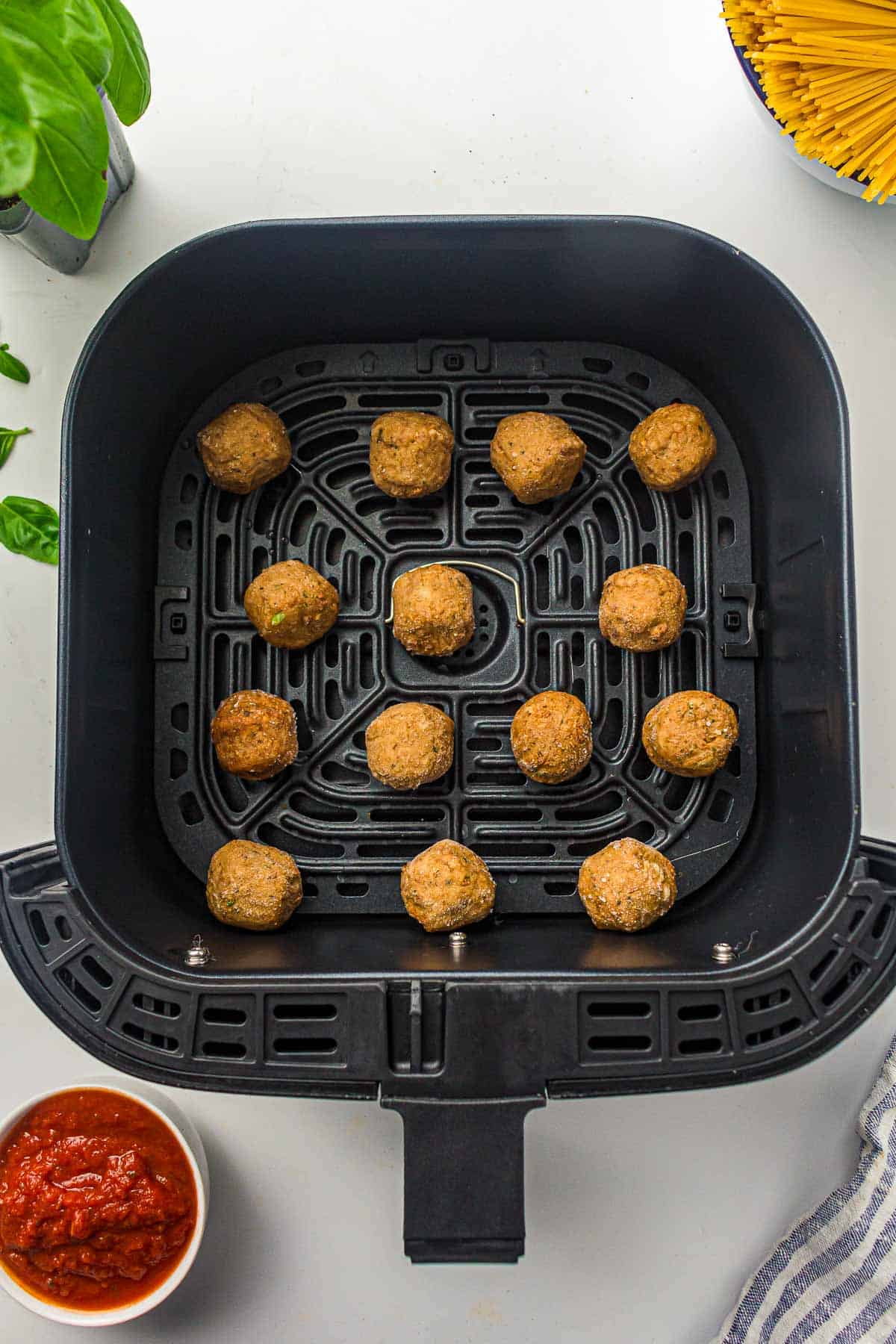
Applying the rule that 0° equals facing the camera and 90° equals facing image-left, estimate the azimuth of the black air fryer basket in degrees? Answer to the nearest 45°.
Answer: approximately 0°
